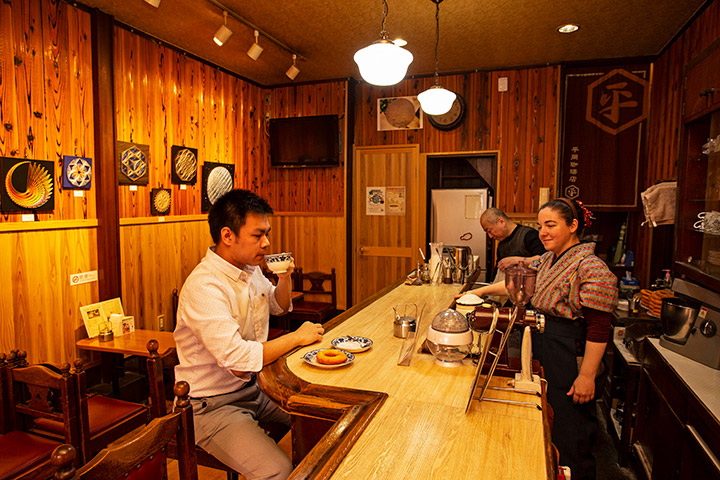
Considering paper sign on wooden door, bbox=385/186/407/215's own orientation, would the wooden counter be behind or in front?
in front

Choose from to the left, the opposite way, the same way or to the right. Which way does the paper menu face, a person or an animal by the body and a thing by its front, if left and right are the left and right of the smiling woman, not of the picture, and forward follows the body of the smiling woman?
to the left

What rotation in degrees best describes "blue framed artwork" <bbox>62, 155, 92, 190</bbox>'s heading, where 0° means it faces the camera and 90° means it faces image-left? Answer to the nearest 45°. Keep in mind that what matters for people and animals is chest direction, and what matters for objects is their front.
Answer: approximately 315°

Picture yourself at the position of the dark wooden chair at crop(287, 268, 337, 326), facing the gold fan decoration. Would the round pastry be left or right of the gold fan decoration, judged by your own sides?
left

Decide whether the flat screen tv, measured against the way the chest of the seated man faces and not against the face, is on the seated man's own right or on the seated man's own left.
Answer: on the seated man's own left

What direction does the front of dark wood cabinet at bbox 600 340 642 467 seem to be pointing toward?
to the viewer's left

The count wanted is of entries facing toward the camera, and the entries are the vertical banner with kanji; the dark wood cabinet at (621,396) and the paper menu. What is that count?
2

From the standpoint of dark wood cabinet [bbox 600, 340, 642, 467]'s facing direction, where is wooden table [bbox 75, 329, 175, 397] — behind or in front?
in front

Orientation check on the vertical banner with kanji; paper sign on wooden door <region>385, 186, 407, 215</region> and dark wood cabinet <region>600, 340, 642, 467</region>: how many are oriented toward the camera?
2
